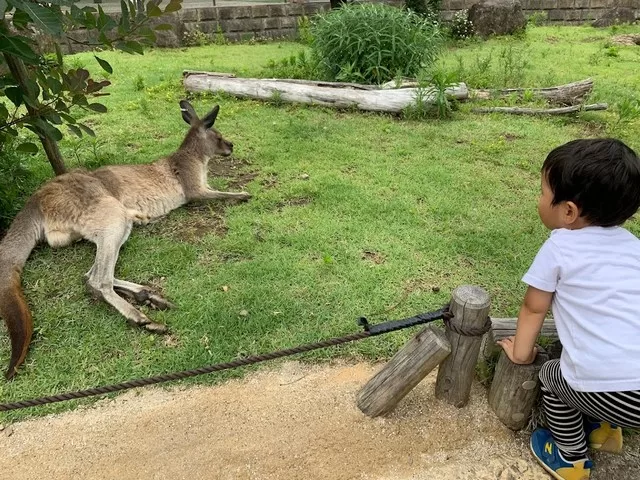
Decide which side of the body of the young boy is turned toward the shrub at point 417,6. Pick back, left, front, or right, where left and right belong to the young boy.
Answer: front

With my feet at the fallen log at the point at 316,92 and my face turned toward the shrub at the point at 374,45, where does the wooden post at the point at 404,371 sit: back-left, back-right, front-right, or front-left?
back-right

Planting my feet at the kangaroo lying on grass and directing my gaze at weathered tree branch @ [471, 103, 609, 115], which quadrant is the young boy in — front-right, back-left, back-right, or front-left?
front-right

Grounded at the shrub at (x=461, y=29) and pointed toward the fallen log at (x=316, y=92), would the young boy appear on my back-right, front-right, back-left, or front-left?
front-left

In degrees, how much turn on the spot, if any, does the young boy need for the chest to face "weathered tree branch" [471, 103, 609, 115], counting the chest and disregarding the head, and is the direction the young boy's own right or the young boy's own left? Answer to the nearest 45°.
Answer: approximately 45° to the young boy's own right

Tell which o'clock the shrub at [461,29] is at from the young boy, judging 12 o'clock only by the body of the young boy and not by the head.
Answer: The shrub is roughly at 1 o'clock from the young boy.

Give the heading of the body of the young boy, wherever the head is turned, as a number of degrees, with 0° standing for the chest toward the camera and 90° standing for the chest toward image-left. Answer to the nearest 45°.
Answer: approximately 135°

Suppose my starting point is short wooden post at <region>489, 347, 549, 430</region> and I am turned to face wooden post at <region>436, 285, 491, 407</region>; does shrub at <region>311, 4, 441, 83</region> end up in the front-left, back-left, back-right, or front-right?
front-right

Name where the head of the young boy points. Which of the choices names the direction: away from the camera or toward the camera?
away from the camera

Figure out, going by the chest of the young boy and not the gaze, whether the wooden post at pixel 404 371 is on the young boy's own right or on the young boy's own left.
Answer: on the young boy's own left
